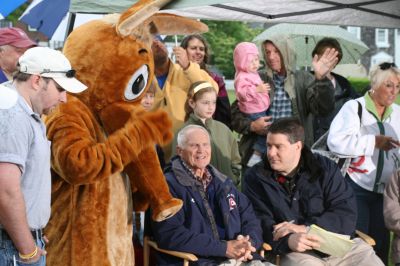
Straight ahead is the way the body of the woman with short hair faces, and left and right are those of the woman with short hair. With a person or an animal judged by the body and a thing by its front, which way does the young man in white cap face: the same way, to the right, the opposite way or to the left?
to the left

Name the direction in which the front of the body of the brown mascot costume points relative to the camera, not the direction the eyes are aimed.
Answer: to the viewer's right

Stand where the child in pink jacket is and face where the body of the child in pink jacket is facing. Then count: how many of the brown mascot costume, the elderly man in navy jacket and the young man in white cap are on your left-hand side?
0

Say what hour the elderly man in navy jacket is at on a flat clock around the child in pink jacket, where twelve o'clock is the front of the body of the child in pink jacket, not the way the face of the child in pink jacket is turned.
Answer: The elderly man in navy jacket is roughly at 2 o'clock from the child in pink jacket.

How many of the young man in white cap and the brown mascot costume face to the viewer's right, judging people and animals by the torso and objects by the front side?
2

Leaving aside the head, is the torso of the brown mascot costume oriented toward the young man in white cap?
no

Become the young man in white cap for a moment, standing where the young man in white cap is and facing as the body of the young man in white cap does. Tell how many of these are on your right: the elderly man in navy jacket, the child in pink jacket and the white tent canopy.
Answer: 0

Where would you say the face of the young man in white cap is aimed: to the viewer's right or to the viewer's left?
to the viewer's right

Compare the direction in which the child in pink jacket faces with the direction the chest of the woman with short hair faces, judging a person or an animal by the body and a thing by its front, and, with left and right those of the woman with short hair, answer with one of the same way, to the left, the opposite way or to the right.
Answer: the same way

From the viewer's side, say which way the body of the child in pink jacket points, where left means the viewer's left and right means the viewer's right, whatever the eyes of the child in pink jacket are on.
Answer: facing the viewer and to the right of the viewer

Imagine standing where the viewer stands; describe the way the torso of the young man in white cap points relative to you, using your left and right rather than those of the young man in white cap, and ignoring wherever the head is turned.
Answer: facing to the right of the viewer
